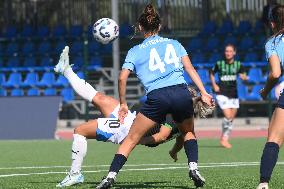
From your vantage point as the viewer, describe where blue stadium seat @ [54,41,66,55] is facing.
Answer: facing the viewer and to the left of the viewer

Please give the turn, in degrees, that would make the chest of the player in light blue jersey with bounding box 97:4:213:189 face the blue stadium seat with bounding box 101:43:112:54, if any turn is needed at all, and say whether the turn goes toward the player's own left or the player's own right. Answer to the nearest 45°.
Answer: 0° — they already face it

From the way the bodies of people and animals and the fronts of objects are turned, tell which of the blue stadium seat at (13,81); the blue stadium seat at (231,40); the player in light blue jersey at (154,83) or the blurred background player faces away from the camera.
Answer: the player in light blue jersey

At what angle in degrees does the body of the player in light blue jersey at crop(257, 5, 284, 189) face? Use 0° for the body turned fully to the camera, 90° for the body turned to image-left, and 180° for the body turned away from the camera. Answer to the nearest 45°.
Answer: approximately 135°

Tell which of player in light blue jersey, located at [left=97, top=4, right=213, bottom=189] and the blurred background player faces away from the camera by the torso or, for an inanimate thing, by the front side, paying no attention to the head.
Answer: the player in light blue jersey

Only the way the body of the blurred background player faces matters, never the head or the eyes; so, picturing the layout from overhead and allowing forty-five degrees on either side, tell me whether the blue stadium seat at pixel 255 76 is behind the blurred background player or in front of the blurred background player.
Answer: behind

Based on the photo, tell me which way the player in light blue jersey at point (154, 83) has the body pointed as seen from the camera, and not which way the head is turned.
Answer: away from the camera

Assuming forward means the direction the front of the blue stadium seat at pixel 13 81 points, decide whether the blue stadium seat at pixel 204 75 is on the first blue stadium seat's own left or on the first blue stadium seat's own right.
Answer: on the first blue stadium seat's own left

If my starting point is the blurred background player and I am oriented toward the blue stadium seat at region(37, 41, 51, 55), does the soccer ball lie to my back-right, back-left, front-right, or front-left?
back-left

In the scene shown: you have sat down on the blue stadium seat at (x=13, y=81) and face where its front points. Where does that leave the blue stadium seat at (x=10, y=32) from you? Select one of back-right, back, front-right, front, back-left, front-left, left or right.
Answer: back-right

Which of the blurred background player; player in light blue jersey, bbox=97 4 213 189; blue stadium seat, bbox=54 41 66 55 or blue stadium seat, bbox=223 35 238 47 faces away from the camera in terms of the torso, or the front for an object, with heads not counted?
the player in light blue jersey

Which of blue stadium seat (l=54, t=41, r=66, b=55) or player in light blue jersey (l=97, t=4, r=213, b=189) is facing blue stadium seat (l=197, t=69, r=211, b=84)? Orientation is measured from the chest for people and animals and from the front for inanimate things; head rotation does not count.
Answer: the player in light blue jersey

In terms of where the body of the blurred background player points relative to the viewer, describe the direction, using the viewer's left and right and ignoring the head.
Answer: facing the viewer

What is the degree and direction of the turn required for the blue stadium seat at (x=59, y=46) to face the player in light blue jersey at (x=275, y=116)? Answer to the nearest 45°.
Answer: approximately 45° to its left

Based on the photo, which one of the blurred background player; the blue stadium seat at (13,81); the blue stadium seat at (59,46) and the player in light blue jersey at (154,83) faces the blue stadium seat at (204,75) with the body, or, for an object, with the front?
the player in light blue jersey

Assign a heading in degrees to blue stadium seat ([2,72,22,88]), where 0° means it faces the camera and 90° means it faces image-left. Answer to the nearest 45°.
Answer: approximately 45°
